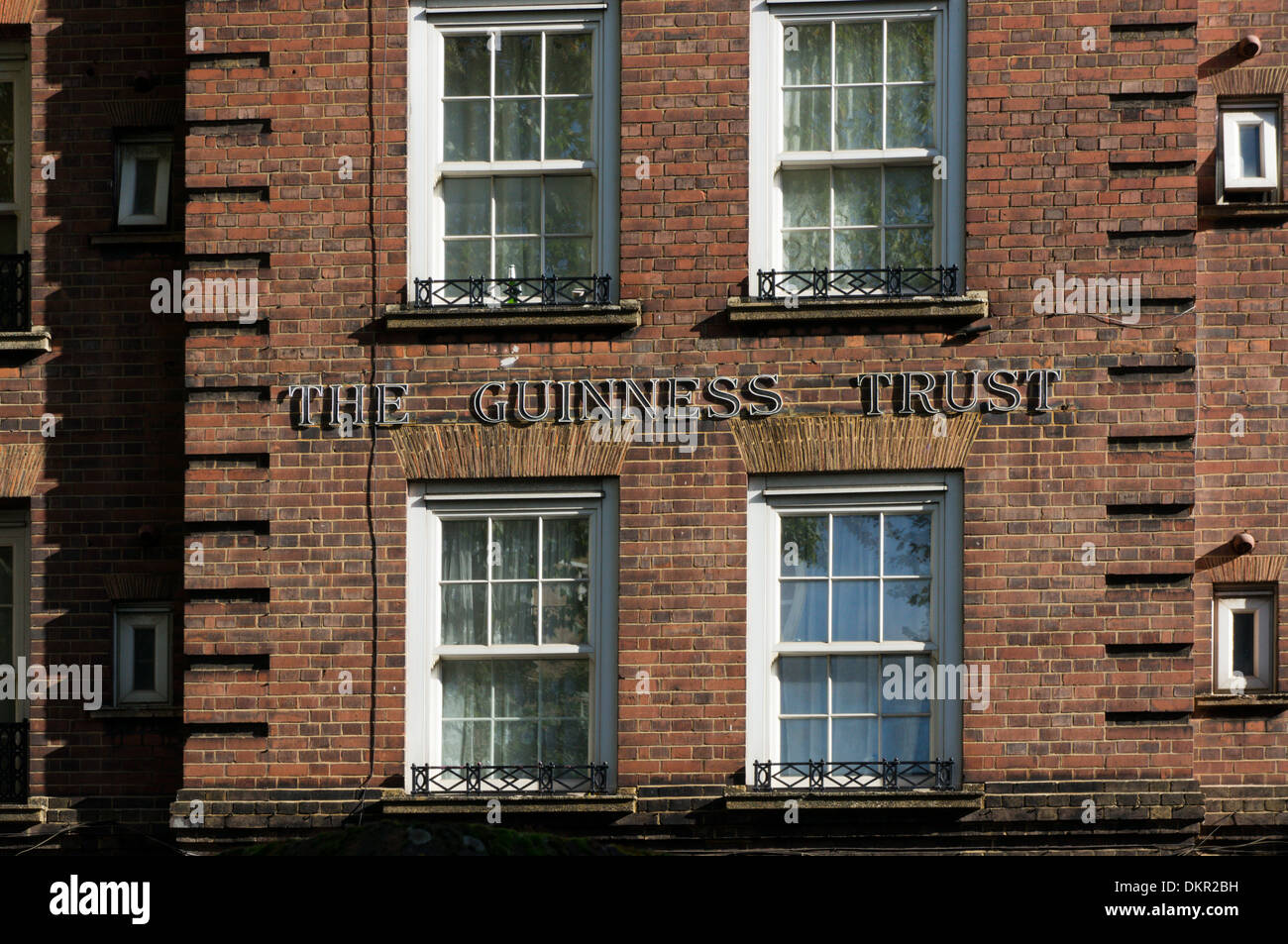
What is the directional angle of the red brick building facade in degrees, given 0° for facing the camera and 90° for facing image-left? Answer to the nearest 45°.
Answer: approximately 0°
